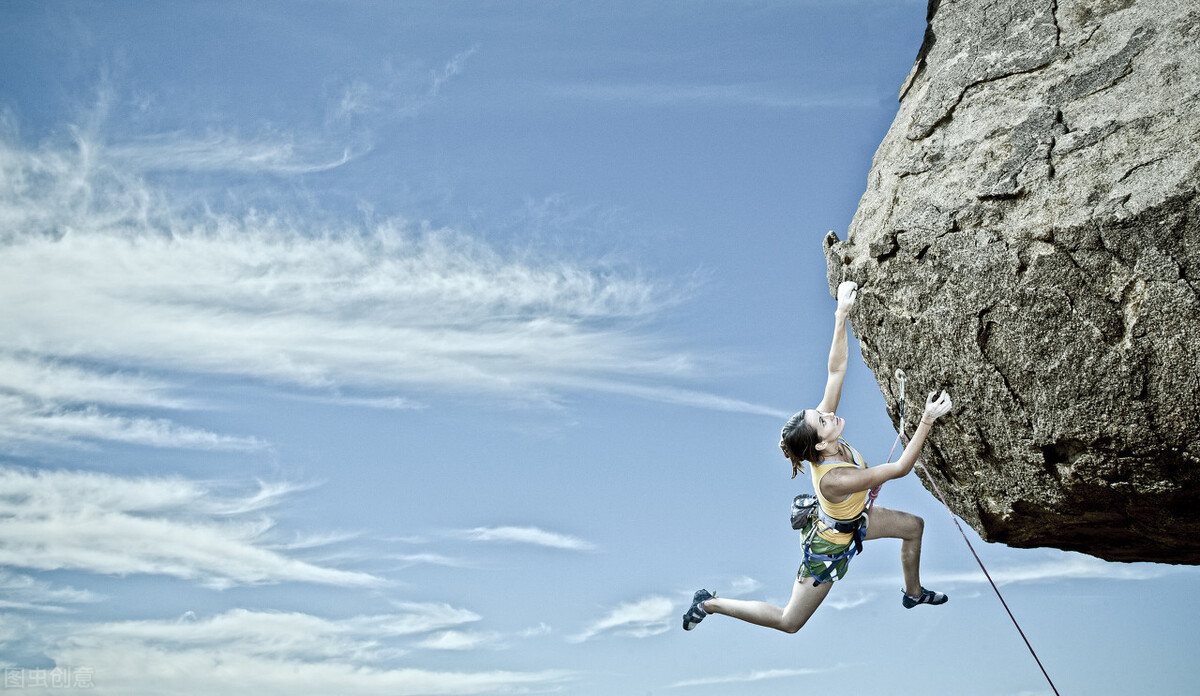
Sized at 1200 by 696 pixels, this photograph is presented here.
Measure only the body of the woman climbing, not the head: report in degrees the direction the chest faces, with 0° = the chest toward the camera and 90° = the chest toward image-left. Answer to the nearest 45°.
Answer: approximately 270°
